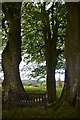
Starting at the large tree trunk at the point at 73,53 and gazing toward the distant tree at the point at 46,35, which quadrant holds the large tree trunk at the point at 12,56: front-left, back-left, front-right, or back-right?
front-left

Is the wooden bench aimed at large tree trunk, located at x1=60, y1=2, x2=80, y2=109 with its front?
no

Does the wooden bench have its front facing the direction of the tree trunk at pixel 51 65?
no

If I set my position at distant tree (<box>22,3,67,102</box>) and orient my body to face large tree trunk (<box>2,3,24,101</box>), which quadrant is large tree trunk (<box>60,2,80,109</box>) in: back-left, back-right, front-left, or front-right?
front-left

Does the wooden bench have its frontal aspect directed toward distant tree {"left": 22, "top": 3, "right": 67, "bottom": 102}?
no

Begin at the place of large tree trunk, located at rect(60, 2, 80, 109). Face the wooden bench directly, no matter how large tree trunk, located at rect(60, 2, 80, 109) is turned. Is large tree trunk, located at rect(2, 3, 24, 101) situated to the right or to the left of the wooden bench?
right
